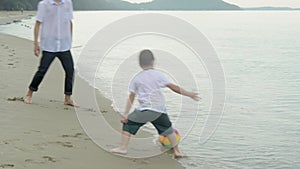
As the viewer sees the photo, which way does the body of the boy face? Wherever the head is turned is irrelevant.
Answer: away from the camera

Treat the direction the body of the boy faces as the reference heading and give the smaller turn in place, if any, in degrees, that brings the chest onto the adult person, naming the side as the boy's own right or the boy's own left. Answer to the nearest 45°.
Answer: approximately 45° to the boy's own left
